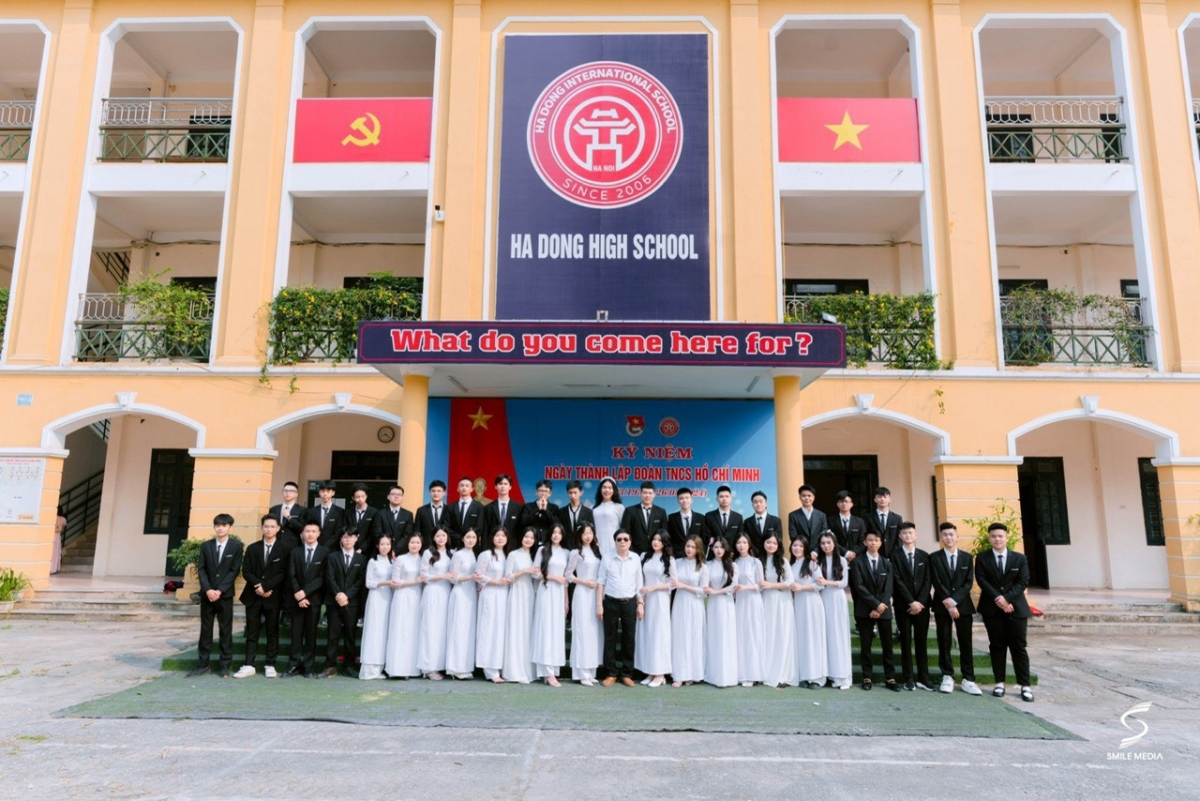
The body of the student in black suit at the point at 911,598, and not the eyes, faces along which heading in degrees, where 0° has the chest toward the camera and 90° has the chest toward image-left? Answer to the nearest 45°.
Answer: approximately 0°

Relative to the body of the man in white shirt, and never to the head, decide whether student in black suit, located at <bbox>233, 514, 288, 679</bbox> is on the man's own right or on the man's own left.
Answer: on the man's own right

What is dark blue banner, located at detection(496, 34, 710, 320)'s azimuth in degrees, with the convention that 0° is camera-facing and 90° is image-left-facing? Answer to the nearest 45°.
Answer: approximately 0°

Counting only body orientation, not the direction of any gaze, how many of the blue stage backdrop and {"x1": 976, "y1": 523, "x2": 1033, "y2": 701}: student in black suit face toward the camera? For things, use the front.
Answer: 2
